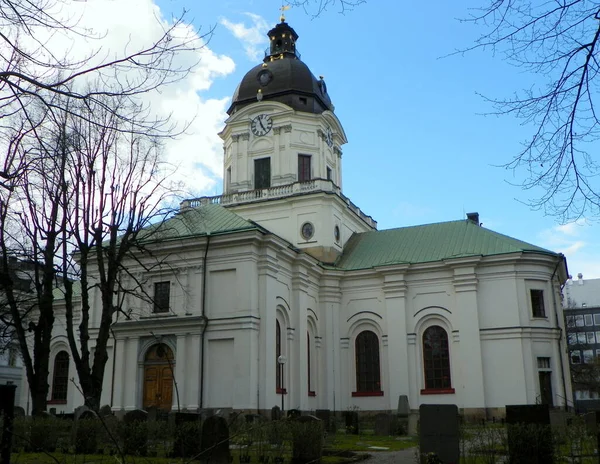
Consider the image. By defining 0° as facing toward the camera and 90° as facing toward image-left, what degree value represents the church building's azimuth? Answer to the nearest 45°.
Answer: approximately 45°

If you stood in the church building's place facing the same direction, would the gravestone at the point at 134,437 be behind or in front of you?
in front

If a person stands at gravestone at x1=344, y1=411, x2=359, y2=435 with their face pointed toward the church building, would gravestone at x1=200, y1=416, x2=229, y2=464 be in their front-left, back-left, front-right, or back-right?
back-left

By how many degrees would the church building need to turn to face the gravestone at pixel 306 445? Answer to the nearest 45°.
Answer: approximately 45° to its left

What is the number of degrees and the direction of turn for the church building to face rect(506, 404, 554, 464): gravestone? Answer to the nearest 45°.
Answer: approximately 45° to its left

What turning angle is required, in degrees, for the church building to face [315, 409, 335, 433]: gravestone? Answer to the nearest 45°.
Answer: approximately 45° to its left

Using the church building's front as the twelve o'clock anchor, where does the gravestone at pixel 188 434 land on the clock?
The gravestone is roughly at 11 o'clock from the church building.

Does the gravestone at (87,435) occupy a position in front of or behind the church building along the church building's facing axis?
in front
